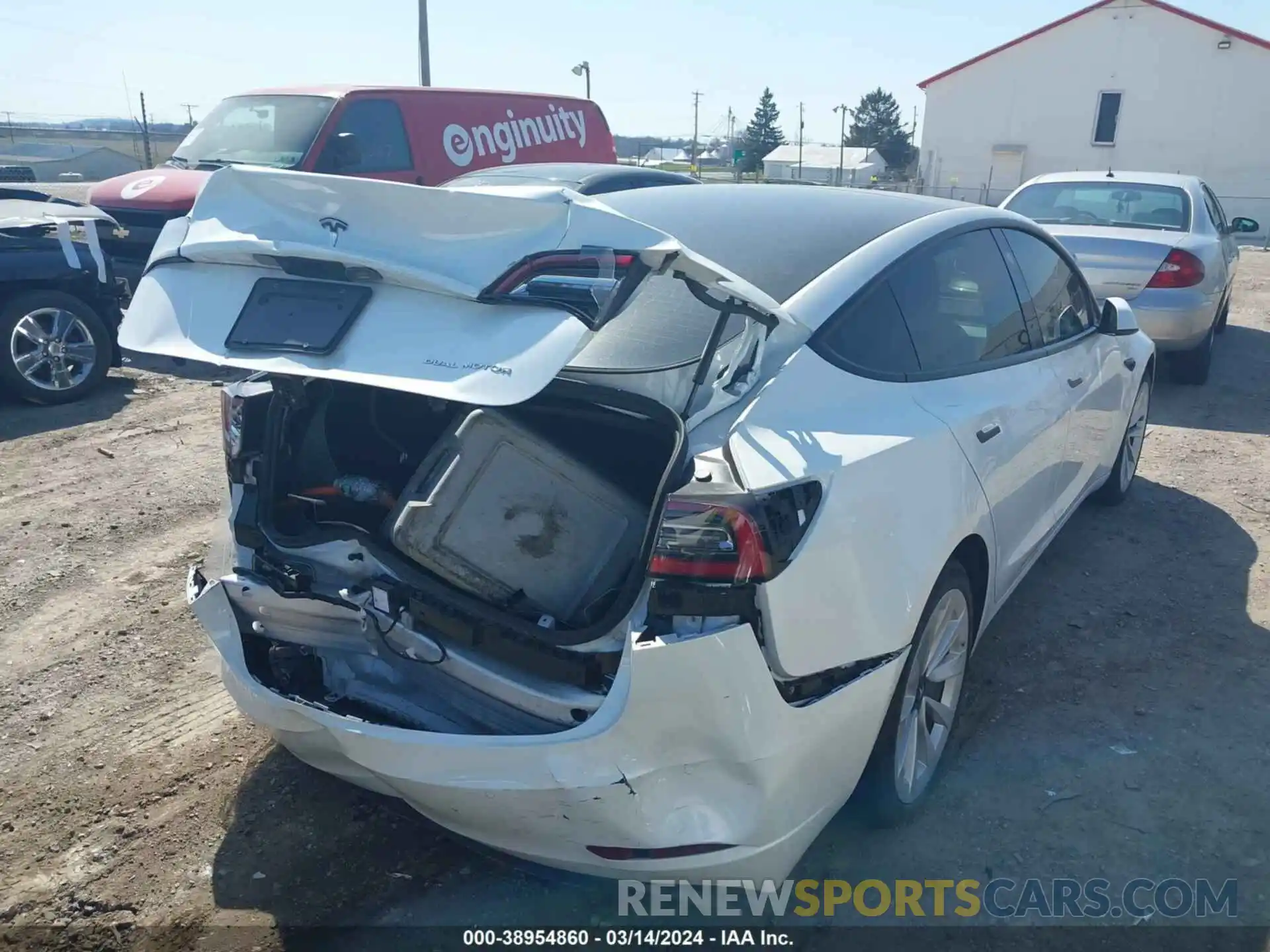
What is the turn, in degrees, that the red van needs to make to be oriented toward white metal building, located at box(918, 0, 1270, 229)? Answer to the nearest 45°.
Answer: approximately 180°

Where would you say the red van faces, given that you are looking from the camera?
facing the viewer and to the left of the viewer

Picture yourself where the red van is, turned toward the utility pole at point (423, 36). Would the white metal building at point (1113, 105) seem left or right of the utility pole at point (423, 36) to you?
right

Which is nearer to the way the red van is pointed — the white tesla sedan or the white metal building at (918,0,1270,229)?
the white tesla sedan

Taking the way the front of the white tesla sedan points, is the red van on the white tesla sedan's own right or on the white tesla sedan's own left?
on the white tesla sedan's own left

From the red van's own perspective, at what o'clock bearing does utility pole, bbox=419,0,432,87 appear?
The utility pole is roughly at 5 o'clock from the red van.

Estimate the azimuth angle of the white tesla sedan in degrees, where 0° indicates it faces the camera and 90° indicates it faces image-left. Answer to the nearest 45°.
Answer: approximately 225°

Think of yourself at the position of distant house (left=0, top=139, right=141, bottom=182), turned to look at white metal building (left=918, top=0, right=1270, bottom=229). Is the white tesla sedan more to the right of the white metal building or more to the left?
right

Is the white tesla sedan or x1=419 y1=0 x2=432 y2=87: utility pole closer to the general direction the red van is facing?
the white tesla sedan

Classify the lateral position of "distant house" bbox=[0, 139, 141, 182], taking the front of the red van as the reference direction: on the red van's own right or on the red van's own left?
on the red van's own right

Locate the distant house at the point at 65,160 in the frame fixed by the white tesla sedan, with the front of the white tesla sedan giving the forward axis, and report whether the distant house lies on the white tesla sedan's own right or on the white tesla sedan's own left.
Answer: on the white tesla sedan's own left

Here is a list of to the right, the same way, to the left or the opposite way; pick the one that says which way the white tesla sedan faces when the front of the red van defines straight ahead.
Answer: the opposite way

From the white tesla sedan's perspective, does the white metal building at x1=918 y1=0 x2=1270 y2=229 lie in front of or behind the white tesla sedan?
in front

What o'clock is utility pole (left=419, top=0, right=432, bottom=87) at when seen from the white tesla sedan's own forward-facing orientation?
The utility pole is roughly at 10 o'clock from the white tesla sedan.
